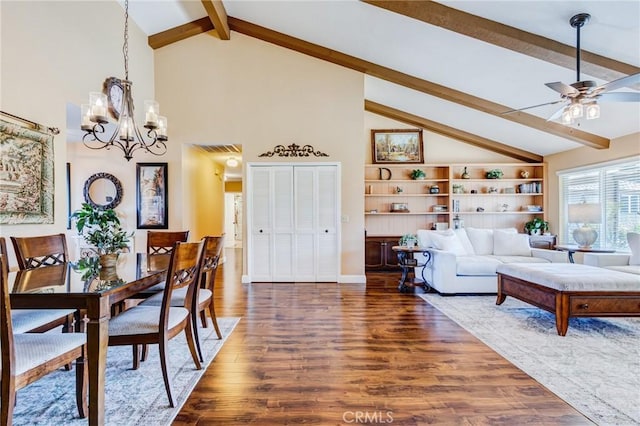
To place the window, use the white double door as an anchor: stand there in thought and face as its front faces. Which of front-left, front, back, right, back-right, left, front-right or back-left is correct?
left

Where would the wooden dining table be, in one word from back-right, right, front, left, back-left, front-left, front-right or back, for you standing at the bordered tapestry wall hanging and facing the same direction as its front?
front-right

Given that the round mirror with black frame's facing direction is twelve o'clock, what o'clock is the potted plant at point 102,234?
The potted plant is roughly at 12 o'clock from the round mirror with black frame.

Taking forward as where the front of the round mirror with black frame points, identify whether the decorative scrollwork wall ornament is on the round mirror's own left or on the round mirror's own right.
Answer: on the round mirror's own left

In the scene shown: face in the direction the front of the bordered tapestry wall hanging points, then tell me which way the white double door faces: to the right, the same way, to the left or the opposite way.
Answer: to the right

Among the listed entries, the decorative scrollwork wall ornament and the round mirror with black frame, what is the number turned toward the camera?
2

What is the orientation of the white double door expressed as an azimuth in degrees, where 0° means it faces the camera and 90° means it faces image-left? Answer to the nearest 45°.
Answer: approximately 0°

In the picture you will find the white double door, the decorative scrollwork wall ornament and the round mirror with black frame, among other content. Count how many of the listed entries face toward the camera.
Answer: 3

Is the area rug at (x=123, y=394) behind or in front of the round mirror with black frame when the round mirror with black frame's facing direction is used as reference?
in front

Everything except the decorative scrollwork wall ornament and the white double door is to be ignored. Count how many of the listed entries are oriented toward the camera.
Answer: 2

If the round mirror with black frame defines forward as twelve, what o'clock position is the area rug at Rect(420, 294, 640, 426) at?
The area rug is roughly at 11 o'clock from the round mirror with black frame.

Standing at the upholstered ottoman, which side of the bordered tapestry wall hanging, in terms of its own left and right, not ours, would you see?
front

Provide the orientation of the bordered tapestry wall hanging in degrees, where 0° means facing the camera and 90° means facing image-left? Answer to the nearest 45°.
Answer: approximately 315°
